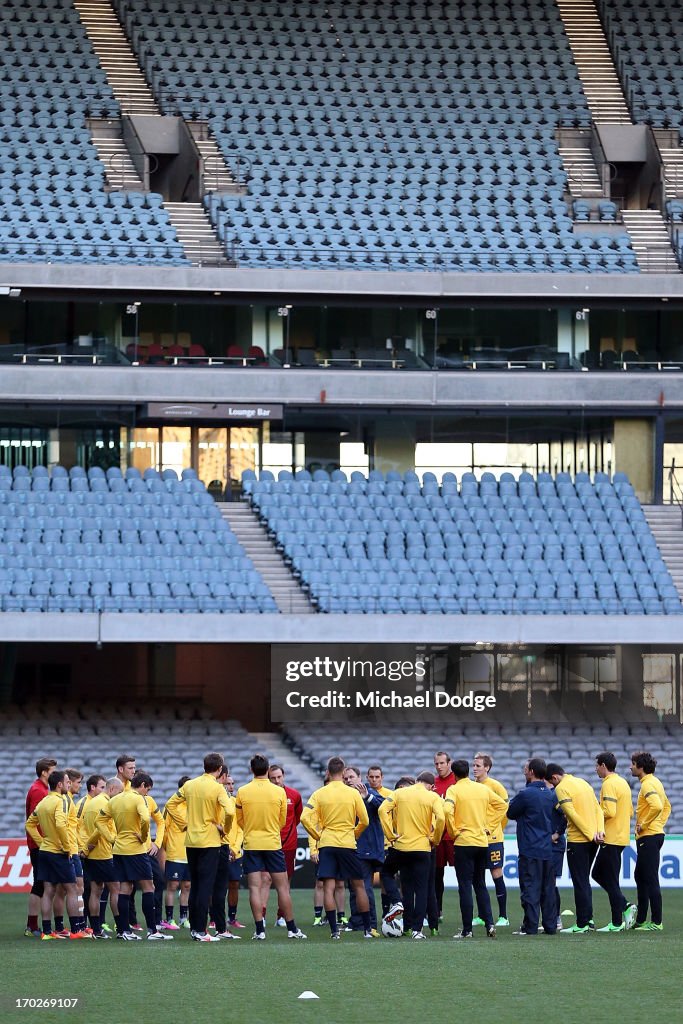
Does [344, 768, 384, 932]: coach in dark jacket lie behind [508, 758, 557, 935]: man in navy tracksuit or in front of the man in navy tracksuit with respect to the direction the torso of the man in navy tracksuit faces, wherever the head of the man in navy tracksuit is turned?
in front

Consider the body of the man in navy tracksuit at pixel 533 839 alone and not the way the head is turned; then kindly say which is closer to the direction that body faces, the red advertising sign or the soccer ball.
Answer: the red advertising sign

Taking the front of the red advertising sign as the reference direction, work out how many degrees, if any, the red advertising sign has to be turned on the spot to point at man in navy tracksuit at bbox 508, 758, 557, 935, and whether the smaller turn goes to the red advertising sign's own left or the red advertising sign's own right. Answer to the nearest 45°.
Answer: approximately 45° to the red advertising sign's own left

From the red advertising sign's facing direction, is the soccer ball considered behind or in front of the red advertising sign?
in front

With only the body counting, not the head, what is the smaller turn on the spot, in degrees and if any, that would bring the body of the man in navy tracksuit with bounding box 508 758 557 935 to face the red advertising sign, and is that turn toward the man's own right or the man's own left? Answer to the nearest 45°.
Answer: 0° — they already face it

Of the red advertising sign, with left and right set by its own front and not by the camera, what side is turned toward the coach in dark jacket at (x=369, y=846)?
front

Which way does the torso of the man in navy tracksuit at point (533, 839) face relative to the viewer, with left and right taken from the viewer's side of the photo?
facing away from the viewer and to the left of the viewer

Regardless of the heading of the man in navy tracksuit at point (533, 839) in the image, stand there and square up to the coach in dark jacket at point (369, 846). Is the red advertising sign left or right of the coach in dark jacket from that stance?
right

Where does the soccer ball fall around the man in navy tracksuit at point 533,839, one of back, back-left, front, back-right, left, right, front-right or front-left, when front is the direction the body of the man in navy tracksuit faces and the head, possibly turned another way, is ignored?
front-left

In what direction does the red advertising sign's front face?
toward the camera

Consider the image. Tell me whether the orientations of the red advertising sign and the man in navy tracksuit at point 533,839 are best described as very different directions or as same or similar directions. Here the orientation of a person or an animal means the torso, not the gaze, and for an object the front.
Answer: very different directions

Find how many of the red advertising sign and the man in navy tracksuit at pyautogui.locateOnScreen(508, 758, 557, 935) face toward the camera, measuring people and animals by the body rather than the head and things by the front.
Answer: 1
